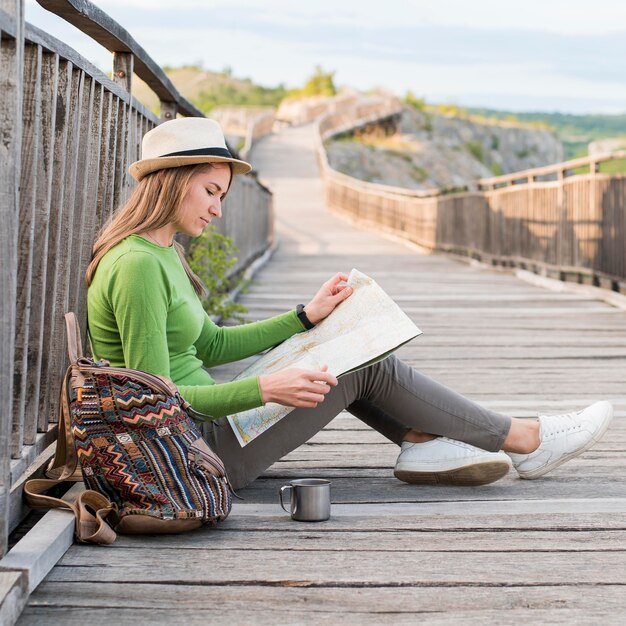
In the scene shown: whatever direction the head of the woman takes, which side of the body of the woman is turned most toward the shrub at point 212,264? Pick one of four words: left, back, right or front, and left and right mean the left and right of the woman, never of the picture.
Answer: left

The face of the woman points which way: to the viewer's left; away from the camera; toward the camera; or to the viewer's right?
to the viewer's right

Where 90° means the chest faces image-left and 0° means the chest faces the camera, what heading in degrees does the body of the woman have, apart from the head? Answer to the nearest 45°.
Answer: approximately 270°
